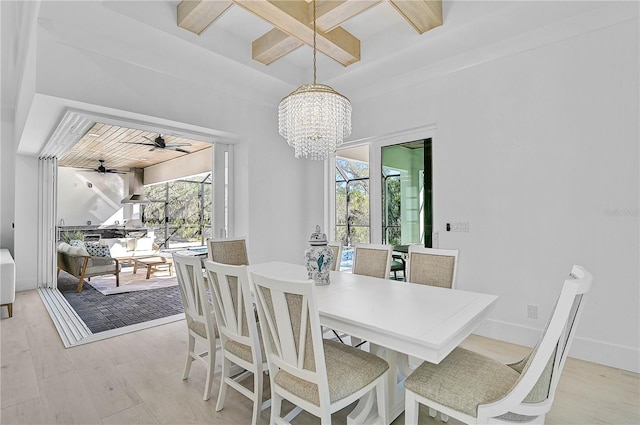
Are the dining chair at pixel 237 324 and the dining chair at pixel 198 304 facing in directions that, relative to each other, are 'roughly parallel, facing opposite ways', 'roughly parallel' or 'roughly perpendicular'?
roughly parallel

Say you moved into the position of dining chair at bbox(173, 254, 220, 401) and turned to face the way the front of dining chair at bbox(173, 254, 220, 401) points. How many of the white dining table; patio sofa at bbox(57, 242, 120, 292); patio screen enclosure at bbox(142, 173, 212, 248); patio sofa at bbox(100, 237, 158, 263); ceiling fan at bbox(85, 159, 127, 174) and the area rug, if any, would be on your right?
1

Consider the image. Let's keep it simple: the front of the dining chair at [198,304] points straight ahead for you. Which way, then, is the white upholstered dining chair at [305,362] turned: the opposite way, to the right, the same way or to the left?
the same way

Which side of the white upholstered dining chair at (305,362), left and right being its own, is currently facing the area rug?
left

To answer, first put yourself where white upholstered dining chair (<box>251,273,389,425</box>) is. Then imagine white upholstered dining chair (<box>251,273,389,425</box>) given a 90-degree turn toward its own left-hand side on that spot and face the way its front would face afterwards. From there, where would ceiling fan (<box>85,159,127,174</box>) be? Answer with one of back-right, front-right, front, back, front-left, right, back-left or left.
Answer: front

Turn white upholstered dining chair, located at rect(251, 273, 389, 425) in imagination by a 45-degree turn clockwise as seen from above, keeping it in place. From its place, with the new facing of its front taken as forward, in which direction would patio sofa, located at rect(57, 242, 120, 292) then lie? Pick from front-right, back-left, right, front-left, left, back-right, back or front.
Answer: back-left

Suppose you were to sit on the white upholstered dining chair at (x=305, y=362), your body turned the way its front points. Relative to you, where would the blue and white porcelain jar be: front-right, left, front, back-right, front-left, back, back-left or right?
front-left

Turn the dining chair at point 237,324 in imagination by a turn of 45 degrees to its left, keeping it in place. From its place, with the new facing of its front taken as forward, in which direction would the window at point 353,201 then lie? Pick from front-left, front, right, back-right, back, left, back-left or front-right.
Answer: front-right

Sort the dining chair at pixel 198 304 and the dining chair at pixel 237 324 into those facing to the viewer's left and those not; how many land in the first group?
0

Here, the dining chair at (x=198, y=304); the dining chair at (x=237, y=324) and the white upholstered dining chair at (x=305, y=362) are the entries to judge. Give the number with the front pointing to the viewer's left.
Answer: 0

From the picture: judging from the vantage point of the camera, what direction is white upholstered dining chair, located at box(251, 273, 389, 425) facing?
facing away from the viewer and to the right of the viewer

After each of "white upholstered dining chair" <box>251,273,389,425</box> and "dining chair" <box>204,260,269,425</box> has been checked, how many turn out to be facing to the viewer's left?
0

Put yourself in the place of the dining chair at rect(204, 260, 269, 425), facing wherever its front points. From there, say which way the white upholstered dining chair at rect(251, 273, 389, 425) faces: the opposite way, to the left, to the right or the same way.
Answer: the same way

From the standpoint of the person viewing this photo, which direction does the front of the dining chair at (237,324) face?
facing away from the viewer and to the right of the viewer

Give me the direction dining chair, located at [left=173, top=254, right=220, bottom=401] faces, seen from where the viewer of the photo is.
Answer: facing away from the viewer and to the right of the viewer

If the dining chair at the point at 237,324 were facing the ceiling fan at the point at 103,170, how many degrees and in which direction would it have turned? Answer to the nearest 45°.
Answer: approximately 90° to its left

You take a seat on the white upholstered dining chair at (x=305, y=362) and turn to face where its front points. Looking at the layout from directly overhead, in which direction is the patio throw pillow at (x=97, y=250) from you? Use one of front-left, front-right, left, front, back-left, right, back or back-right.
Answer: left
